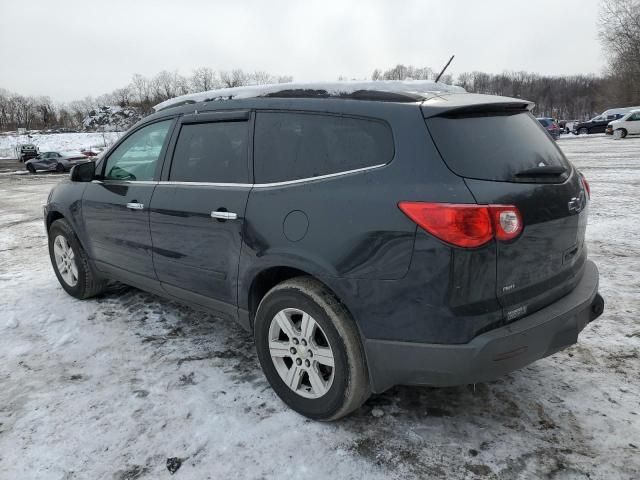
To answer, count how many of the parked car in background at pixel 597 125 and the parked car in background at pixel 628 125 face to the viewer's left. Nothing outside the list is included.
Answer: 2

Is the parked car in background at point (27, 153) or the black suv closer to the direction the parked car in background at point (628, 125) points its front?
the parked car in background

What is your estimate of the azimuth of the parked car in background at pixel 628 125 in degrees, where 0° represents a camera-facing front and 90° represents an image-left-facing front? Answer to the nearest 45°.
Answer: approximately 90°

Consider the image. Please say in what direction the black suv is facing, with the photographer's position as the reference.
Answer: facing away from the viewer and to the left of the viewer

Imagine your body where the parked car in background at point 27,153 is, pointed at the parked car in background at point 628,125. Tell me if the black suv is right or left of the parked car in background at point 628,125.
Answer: right

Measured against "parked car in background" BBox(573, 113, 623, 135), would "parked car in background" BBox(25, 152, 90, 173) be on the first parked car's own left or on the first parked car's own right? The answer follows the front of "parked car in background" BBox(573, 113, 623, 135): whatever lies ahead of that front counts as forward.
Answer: on the first parked car's own left

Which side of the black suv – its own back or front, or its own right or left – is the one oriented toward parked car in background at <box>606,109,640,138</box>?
right

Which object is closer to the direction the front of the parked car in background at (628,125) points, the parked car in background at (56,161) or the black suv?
the parked car in background

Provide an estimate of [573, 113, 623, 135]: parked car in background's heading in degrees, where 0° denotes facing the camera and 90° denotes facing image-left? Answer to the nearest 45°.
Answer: approximately 90°

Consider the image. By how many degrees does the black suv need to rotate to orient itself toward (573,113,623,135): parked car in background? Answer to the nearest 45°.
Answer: approximately 90° to its right
